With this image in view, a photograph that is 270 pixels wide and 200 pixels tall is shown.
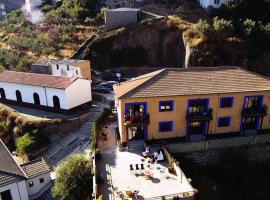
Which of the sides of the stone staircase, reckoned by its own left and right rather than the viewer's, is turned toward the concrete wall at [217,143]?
left

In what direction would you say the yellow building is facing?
toward the camera

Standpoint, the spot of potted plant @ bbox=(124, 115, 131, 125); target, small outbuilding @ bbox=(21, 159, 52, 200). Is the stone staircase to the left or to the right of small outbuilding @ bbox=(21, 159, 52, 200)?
right

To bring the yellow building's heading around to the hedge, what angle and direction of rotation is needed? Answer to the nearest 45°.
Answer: approximately 90° to its right

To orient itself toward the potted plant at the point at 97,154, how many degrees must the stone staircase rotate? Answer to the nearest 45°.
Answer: approximately 45° to its left

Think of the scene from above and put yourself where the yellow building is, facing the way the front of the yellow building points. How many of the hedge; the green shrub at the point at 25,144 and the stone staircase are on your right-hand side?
3

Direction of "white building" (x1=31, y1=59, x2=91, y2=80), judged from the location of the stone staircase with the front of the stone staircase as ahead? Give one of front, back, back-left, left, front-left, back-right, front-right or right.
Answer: back-right

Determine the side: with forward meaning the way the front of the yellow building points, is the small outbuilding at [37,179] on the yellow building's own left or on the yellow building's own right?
on the yellow building's own right

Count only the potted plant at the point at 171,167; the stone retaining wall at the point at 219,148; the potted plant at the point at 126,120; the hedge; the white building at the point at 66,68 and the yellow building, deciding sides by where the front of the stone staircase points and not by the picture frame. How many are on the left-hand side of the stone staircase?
5

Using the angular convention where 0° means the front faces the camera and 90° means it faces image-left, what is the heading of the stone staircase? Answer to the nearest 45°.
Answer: approximately 45°

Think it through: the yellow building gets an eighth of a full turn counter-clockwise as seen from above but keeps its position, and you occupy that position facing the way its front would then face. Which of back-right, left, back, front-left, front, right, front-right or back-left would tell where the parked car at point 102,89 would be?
back

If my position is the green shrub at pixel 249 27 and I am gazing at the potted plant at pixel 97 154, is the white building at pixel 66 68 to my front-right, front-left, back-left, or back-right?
front-right
